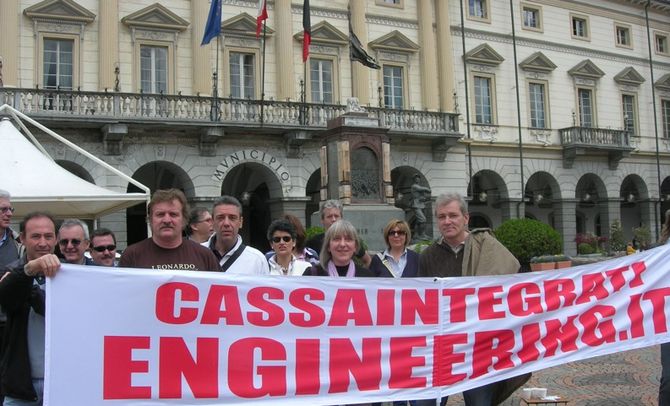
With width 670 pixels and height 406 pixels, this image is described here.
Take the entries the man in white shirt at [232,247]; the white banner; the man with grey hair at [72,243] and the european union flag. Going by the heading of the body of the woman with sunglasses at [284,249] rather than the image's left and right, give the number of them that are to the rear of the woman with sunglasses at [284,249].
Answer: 1

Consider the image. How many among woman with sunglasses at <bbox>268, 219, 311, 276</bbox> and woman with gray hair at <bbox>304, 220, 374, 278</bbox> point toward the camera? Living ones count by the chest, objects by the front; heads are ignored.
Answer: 2

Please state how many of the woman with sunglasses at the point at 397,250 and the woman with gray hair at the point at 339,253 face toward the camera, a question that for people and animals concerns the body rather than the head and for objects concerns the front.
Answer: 2

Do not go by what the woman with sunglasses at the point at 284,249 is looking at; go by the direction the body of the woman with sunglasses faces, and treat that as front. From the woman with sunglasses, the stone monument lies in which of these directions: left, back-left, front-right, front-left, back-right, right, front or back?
back

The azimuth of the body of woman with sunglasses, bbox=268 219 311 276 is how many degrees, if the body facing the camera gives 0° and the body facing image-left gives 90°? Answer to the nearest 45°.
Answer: approximately 0°

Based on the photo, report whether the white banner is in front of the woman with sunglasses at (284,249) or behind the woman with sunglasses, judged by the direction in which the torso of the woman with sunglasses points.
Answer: in front
